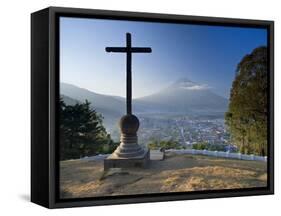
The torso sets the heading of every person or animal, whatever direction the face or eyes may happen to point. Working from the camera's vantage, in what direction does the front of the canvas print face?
facing the viewer and to the right of the viewer
